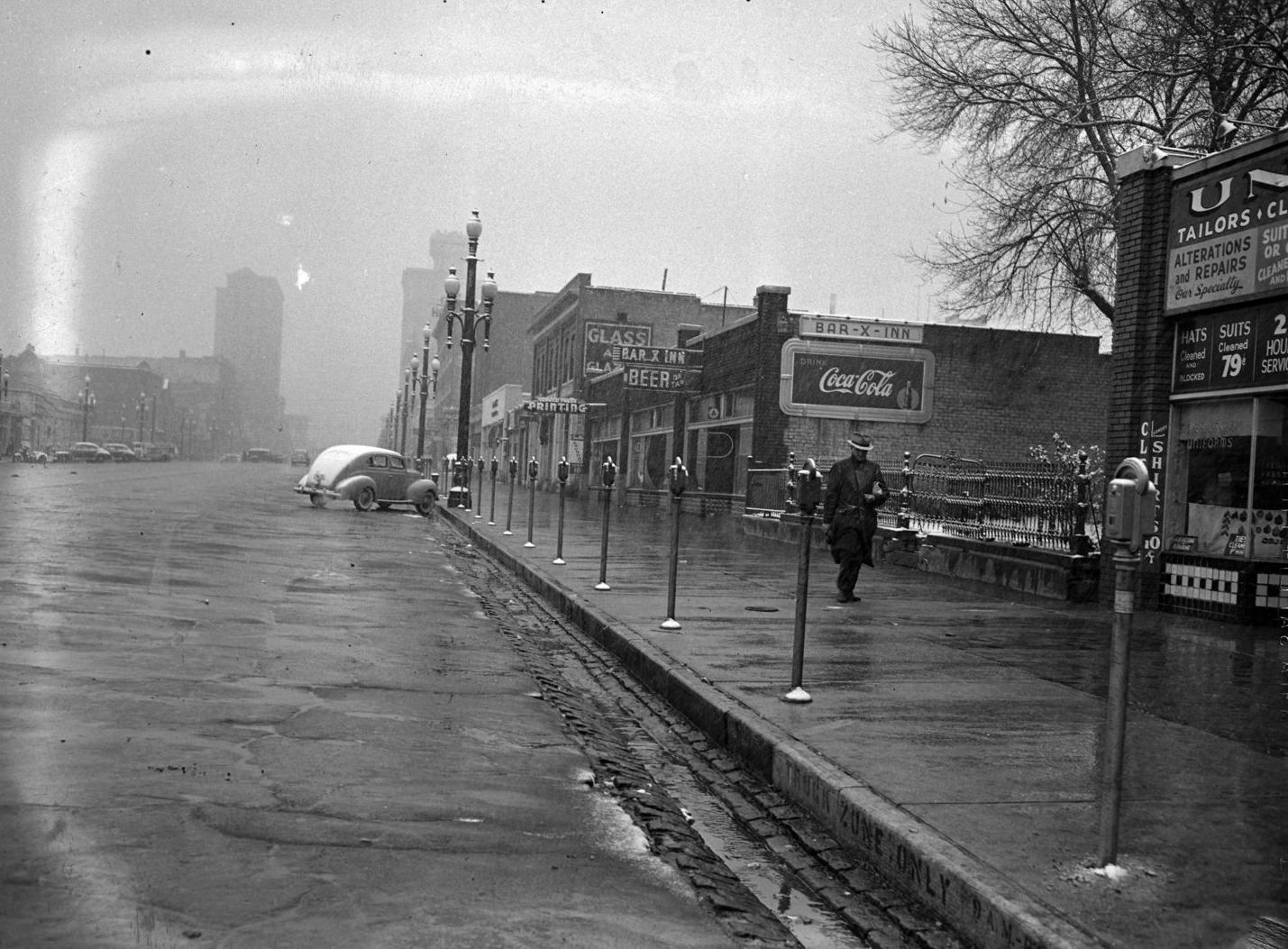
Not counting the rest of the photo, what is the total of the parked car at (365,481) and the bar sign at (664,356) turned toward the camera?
1

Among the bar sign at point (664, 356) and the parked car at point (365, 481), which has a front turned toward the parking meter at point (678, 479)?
the bar sign

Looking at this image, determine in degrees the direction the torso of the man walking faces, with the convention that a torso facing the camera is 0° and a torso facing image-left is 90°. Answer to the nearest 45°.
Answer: approximately 315°

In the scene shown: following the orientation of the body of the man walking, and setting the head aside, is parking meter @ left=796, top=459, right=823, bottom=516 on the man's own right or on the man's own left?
on the man's own right

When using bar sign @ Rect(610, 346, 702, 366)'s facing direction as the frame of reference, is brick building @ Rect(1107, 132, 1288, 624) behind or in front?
in front

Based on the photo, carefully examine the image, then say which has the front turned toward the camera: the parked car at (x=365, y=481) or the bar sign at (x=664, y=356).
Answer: the bar sign

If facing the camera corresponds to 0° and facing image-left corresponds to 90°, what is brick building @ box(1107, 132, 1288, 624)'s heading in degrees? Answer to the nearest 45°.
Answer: approximately 45°

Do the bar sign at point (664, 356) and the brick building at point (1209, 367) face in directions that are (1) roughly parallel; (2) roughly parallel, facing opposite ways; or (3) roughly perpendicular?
roughly perpendicular

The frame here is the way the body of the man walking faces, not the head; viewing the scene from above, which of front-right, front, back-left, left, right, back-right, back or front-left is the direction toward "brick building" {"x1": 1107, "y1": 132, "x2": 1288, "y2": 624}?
front-left

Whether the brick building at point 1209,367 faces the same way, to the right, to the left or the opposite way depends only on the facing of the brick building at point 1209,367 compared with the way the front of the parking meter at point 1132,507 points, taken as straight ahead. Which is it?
the same way

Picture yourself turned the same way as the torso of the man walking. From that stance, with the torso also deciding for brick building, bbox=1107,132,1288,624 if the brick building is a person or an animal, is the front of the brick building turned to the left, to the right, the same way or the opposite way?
to the right

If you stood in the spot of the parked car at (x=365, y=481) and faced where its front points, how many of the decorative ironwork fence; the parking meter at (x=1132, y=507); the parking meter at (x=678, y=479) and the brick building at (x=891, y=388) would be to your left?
0

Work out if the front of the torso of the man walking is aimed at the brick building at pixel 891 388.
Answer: no

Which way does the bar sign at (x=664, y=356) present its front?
toward the camera

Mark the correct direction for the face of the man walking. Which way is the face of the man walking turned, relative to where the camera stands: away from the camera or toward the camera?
toward the camera

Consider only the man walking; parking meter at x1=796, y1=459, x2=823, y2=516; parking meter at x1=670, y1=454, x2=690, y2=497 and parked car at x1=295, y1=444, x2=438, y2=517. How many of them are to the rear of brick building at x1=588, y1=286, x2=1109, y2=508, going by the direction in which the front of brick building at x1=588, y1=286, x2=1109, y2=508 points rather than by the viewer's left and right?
0

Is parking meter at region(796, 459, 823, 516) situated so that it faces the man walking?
no

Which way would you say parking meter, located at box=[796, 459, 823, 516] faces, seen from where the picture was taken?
facing the viewer and to the left of the viewer

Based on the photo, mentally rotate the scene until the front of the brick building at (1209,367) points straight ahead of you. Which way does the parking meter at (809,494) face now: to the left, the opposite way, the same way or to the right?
the same way
